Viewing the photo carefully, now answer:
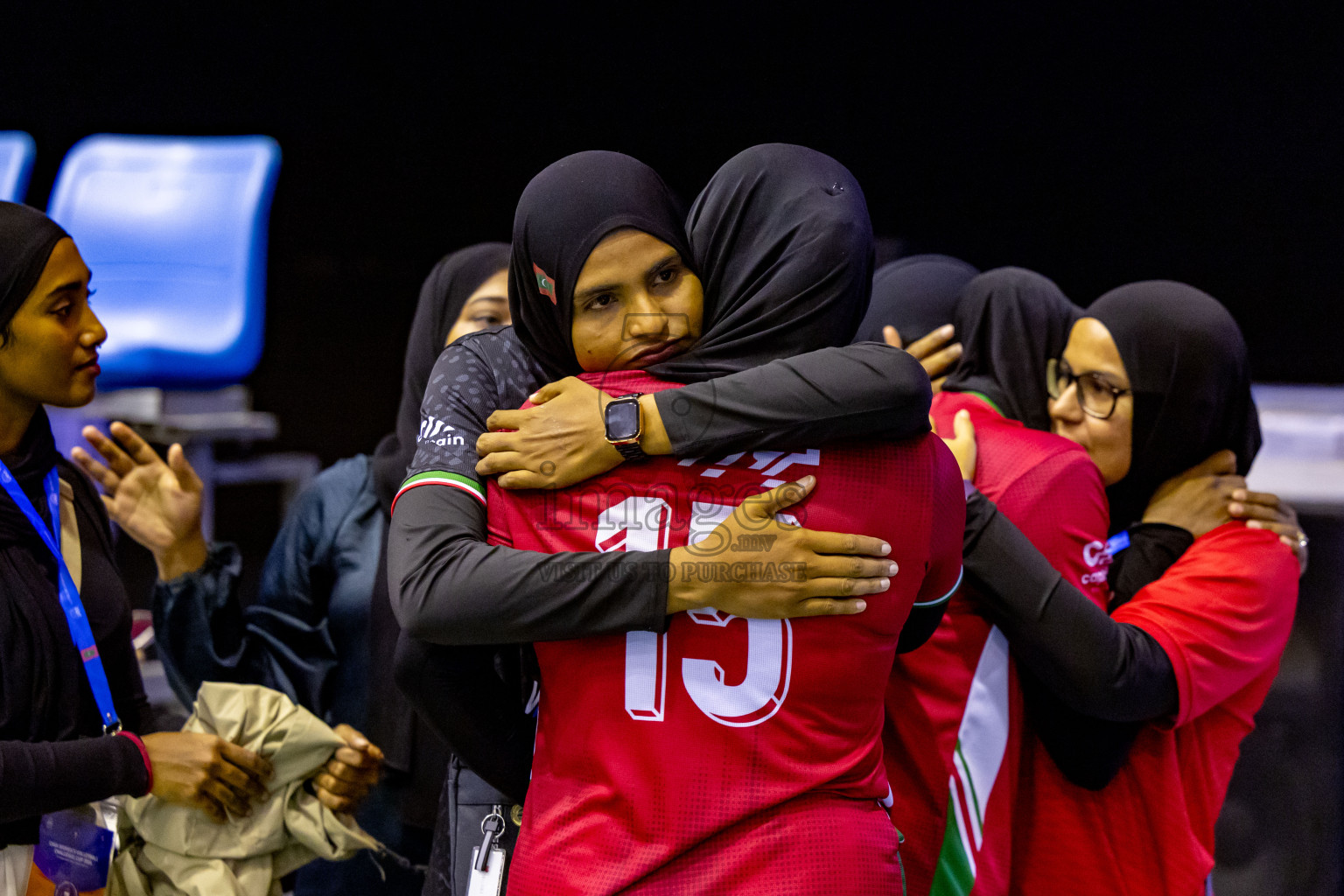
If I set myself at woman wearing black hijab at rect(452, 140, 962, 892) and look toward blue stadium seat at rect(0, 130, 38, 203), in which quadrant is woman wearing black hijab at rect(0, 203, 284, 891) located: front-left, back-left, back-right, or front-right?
front-left

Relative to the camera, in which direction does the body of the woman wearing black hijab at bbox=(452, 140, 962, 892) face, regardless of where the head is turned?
away from the camera

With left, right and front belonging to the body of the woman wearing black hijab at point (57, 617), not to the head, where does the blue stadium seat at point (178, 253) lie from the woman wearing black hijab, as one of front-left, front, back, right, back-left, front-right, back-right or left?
left

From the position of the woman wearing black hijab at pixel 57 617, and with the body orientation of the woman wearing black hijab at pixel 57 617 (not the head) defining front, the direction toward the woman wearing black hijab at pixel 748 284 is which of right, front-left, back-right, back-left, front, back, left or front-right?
front-left

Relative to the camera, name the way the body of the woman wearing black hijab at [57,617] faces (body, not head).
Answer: to the viewer's right

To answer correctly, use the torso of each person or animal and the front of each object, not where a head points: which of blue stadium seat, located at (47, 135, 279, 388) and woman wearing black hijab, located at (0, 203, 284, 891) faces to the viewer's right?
the woman wearing black hijab

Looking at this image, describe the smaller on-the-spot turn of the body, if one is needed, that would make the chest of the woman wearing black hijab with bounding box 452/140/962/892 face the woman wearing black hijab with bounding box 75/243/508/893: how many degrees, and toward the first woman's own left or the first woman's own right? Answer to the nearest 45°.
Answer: approximately 45° to the first woman's own left

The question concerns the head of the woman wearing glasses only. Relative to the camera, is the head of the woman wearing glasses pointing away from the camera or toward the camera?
toward the camera

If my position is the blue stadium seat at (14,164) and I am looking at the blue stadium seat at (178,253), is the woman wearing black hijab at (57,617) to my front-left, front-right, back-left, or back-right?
front-right

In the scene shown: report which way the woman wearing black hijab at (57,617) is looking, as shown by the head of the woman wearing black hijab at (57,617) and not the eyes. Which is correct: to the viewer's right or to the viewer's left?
to the viewer's right

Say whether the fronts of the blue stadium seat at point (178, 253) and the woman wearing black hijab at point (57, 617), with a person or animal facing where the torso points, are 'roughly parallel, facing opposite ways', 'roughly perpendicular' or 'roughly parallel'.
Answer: roughly perpendicular

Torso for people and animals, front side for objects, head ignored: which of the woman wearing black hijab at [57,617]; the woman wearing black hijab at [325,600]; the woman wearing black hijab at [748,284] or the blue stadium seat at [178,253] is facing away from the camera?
the woman wearing black hijab at [748,284]

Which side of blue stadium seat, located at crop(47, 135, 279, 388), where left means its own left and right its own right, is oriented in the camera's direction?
front

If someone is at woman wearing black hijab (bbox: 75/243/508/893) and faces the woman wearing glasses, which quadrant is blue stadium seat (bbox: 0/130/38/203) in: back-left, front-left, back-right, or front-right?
back-left
